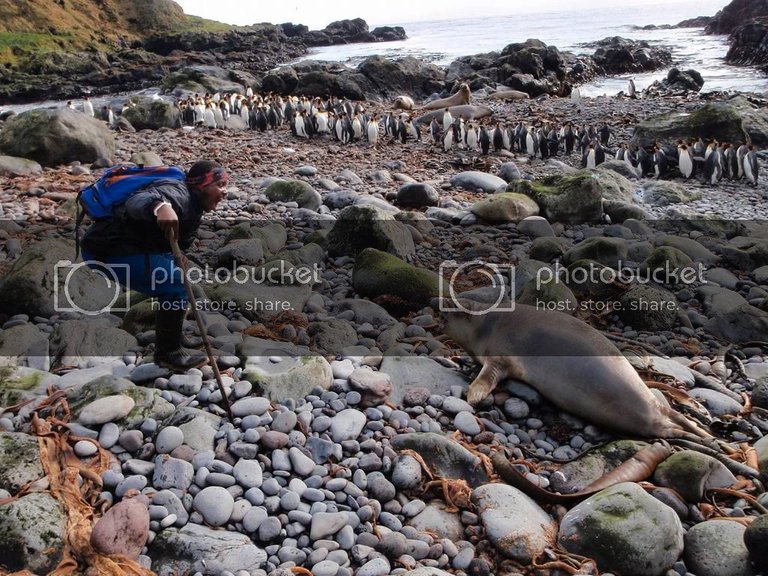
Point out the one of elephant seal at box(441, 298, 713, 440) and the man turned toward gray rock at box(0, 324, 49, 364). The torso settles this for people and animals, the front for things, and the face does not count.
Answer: the elephant seal

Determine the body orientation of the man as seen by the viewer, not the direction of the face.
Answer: to the viewer's right

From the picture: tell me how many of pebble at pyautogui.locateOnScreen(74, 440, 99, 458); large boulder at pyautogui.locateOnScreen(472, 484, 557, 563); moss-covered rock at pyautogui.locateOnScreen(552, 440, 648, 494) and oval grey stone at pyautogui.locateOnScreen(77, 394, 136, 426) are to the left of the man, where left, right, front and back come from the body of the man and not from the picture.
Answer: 0

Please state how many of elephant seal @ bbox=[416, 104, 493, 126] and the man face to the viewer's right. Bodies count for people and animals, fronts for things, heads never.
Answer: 1

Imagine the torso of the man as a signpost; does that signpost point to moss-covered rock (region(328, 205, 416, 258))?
no

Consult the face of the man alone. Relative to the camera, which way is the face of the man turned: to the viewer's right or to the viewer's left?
to the viewer's right

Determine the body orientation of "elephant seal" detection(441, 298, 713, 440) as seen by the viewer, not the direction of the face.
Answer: to the viewer's left

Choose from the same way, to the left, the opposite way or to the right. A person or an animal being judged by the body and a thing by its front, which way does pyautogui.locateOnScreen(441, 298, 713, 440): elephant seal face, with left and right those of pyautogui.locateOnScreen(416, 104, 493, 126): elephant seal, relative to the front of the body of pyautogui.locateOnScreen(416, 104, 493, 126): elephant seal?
the same way

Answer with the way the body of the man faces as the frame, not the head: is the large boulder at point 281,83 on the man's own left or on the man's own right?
on the man's own left

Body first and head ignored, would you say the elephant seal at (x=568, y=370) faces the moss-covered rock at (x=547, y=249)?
no

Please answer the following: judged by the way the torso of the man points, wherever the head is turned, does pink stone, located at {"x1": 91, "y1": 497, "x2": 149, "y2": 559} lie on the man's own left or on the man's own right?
on the man's own right

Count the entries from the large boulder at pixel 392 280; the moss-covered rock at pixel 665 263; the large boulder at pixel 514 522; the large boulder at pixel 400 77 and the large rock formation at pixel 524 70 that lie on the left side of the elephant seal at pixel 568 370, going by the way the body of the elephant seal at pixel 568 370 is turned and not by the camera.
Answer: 1
